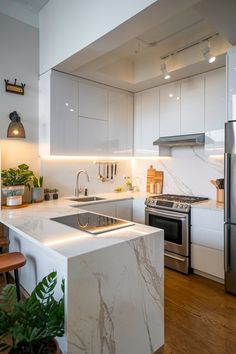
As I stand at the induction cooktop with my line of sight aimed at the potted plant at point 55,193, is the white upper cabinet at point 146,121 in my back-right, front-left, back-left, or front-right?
front-right

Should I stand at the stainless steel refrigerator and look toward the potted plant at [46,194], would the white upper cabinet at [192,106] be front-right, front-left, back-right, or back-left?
front-right

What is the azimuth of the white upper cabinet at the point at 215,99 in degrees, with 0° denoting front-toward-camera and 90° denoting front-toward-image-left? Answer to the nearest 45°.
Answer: approximately 45°

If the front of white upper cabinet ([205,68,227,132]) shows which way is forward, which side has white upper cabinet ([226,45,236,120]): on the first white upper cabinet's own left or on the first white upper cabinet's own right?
on the first white upper cabinet's own left

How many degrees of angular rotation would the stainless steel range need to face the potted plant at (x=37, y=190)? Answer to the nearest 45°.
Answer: approximately 45° to its right

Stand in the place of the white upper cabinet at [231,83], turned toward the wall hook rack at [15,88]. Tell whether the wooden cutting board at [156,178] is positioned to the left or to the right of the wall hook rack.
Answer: right

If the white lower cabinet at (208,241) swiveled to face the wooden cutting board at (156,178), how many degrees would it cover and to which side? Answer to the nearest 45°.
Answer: approximately 90° to its right

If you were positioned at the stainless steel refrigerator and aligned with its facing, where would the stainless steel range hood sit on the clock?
The stainless steel range hood is roughly at 3 o'clock from the stainless steel refrigerator.

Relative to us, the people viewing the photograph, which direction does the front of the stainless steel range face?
facing the viewer and to the left of the viewer

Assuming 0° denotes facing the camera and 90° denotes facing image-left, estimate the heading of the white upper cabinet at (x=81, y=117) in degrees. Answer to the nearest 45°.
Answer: approximately 315°
